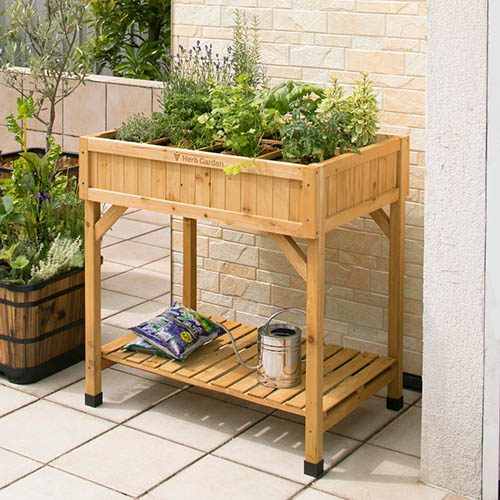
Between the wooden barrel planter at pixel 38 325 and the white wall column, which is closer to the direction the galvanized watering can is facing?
the wooden barrel planter

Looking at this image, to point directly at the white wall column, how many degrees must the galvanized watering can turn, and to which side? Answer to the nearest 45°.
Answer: approximately 135° to its left

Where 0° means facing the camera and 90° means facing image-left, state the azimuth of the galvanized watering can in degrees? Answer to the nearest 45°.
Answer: approximately 90°

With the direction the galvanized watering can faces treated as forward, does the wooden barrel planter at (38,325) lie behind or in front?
in front
